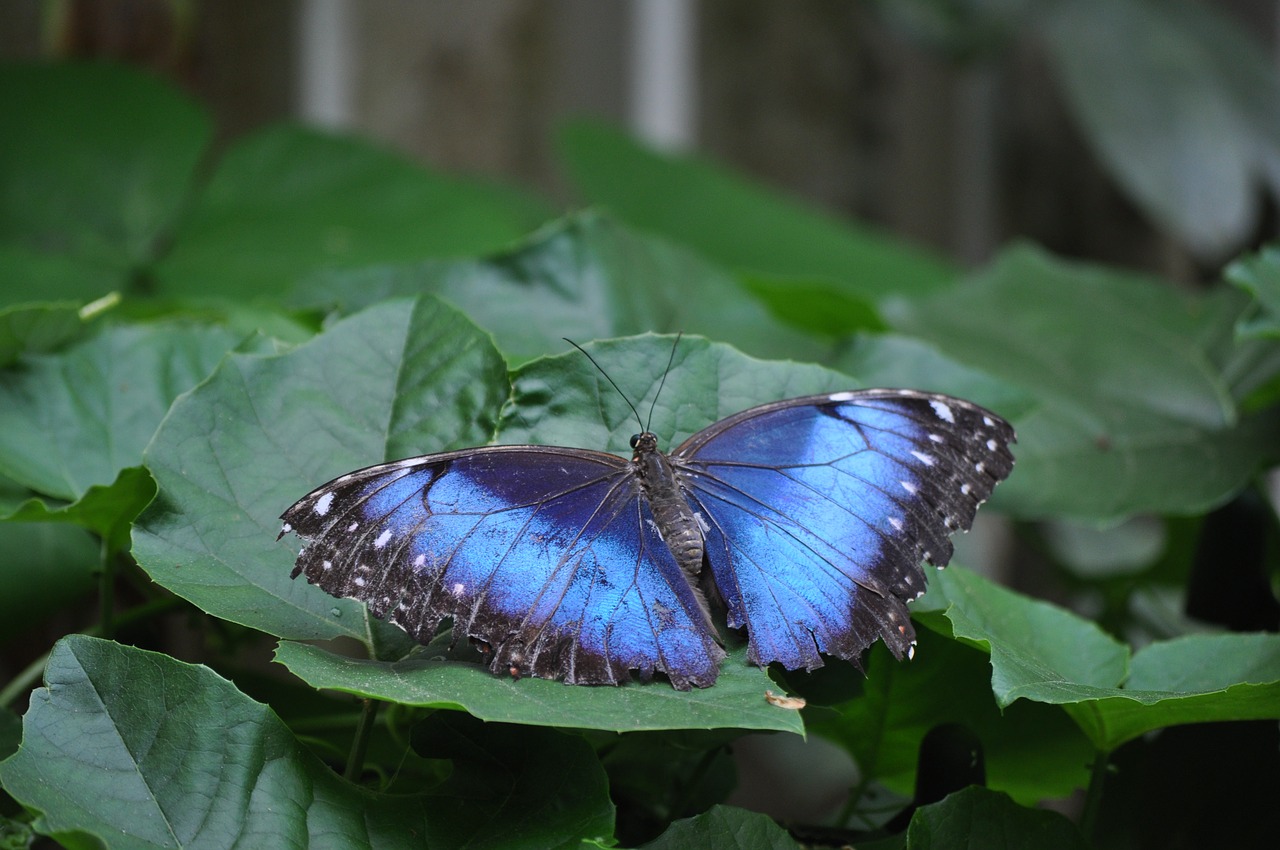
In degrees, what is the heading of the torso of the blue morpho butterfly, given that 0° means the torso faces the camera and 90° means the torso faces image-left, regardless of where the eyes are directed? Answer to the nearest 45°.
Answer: approximately 180°

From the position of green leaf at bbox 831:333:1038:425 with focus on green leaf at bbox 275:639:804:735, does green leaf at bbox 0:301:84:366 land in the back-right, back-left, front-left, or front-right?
front-right

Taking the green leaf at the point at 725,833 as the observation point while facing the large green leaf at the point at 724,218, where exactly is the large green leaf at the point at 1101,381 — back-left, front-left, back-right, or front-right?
front-right

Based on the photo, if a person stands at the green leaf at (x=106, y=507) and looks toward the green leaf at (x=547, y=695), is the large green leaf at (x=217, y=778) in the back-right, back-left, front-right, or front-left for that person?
front-right

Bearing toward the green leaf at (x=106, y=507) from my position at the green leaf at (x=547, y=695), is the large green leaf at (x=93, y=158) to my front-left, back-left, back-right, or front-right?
front-right

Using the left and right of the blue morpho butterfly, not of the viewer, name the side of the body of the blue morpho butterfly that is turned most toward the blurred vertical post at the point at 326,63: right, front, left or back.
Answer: front

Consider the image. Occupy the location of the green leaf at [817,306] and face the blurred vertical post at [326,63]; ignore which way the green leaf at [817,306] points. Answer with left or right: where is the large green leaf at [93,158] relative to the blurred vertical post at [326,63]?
left

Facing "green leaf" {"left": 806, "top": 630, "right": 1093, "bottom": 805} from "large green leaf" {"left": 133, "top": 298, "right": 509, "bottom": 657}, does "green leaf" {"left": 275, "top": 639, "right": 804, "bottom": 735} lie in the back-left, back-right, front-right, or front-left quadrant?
front-right
